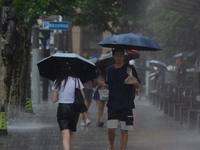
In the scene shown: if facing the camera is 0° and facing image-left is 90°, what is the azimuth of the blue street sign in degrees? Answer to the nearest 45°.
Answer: approximately 0°

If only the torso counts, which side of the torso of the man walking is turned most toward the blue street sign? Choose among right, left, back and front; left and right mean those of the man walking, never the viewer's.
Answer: back

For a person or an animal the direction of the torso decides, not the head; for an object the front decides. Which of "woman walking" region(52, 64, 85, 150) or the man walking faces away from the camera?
the woman walking

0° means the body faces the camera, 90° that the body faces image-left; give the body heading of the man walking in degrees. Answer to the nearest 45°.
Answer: approximately 0°

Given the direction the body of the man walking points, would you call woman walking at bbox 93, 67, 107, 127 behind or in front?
behind

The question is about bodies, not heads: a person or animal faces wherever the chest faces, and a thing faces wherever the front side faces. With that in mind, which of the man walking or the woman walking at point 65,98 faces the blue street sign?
the woman walking

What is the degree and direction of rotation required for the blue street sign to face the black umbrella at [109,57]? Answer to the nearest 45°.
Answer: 0° — it already faces it

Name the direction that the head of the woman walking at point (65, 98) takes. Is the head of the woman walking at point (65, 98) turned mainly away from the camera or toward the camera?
away from the camera

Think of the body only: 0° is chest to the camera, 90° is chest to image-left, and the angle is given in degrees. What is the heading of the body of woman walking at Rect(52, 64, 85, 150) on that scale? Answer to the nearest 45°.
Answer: approximately 180°
